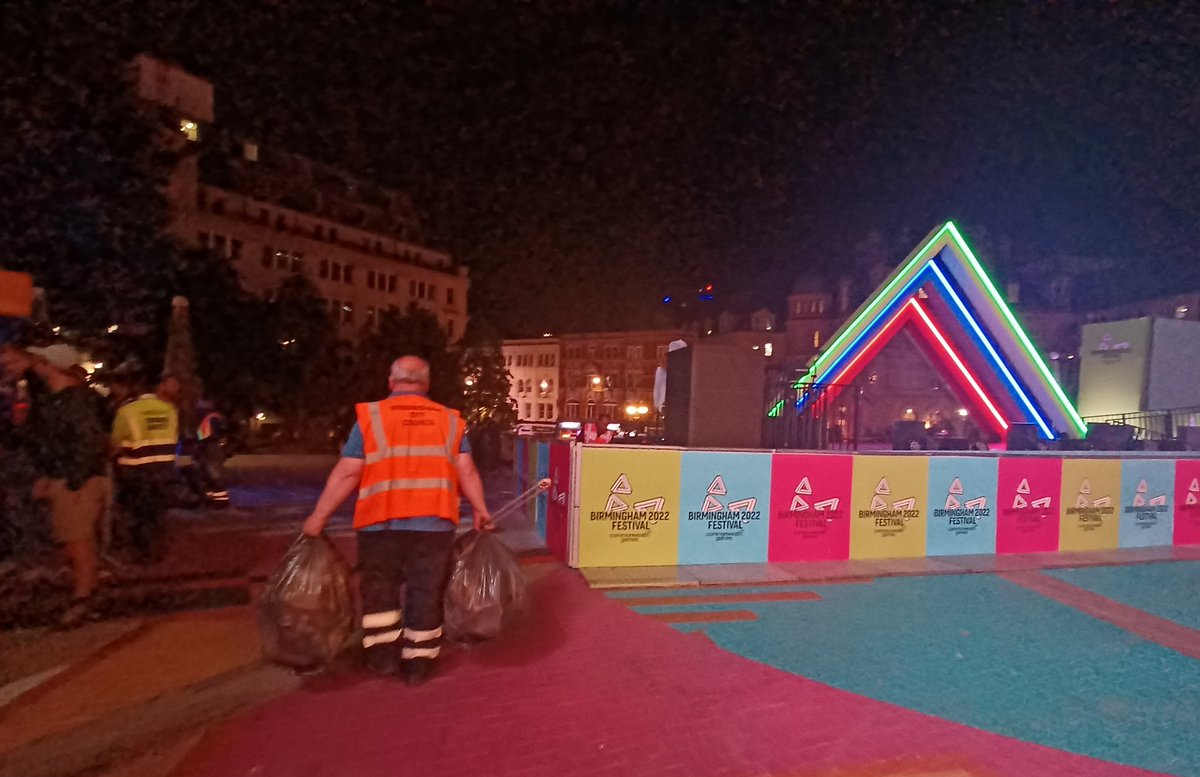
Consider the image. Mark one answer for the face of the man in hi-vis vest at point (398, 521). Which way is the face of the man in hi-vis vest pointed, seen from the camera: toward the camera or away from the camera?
away from the camera

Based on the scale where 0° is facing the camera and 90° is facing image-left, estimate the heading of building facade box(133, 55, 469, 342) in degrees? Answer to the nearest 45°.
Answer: approximately 315°

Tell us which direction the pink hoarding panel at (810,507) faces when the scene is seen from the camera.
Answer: facing the viewer

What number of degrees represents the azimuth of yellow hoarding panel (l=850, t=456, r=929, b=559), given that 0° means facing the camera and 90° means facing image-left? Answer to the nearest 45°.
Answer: approximately 0°

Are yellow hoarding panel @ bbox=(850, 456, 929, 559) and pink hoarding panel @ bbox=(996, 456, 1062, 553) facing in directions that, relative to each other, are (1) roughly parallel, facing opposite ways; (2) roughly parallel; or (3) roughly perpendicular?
roughly parallel

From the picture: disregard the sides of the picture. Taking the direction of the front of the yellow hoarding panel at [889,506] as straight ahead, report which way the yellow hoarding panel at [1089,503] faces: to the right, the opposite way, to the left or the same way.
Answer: the same way

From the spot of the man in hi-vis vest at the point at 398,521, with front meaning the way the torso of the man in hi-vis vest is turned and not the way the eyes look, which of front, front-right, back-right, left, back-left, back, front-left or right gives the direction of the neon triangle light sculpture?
front-right

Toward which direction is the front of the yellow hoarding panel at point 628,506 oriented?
toward the camera

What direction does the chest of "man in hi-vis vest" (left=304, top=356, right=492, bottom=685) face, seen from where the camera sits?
away from the camera

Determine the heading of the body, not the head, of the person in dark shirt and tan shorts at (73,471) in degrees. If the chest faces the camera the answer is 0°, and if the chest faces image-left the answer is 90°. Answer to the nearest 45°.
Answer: approximately 90°

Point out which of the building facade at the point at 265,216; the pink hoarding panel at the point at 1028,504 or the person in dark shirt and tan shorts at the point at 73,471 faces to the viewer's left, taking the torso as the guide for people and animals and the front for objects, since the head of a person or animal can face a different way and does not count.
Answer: the person in dark shirt and tan shorts

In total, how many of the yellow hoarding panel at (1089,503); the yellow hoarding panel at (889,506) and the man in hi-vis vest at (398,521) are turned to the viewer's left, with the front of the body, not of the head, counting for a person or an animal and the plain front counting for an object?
0

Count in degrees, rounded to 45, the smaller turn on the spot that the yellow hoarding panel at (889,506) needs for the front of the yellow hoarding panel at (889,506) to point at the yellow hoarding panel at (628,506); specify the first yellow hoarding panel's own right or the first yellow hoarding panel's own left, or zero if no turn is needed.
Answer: approximately 45° to the first yellow hoarding panel's own right

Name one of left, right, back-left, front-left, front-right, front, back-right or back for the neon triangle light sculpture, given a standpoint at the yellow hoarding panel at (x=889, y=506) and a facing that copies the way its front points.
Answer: back

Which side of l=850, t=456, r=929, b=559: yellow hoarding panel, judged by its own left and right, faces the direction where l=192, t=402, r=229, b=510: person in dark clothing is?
right

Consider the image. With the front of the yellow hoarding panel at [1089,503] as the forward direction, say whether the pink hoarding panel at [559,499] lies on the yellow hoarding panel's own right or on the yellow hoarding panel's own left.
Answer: on the yellow hoarding panel's own right

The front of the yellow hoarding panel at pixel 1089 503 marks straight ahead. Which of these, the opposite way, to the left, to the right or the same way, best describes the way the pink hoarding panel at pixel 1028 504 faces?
the same way
